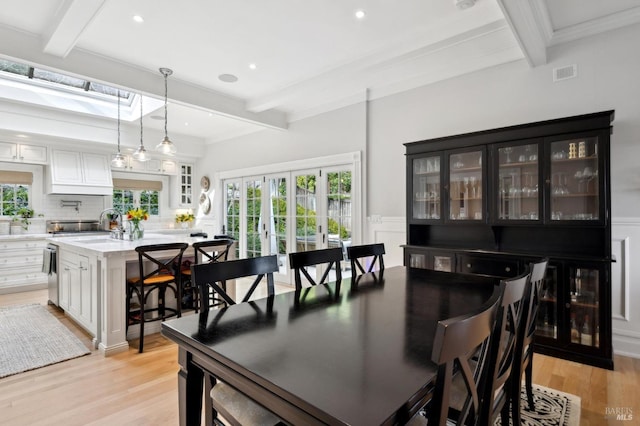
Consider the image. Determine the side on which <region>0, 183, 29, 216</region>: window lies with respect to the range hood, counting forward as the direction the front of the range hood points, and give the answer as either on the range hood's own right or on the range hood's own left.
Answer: on the range hood's own right

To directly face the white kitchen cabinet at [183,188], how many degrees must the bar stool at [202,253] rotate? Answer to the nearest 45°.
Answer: approximately 45° to its right

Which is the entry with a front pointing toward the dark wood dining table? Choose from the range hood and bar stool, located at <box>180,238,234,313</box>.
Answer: the range hood

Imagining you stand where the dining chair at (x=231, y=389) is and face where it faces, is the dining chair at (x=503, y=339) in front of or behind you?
in front

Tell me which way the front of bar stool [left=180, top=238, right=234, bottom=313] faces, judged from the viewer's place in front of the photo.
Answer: facing away from the viewer and to the left of the viewer

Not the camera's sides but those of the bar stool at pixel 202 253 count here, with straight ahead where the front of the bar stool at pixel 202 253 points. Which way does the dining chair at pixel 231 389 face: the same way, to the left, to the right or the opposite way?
the opposite way

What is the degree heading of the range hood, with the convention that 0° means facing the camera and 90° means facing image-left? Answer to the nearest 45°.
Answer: approximately 0°

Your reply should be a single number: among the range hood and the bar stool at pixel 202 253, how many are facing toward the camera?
1
